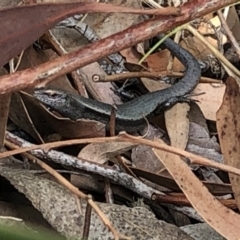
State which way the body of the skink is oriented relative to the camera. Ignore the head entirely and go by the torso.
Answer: to the viewer's left

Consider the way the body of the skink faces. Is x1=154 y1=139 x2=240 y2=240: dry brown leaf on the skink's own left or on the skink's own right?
on the skink's own left

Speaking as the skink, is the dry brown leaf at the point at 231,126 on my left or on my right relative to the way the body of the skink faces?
on my left
